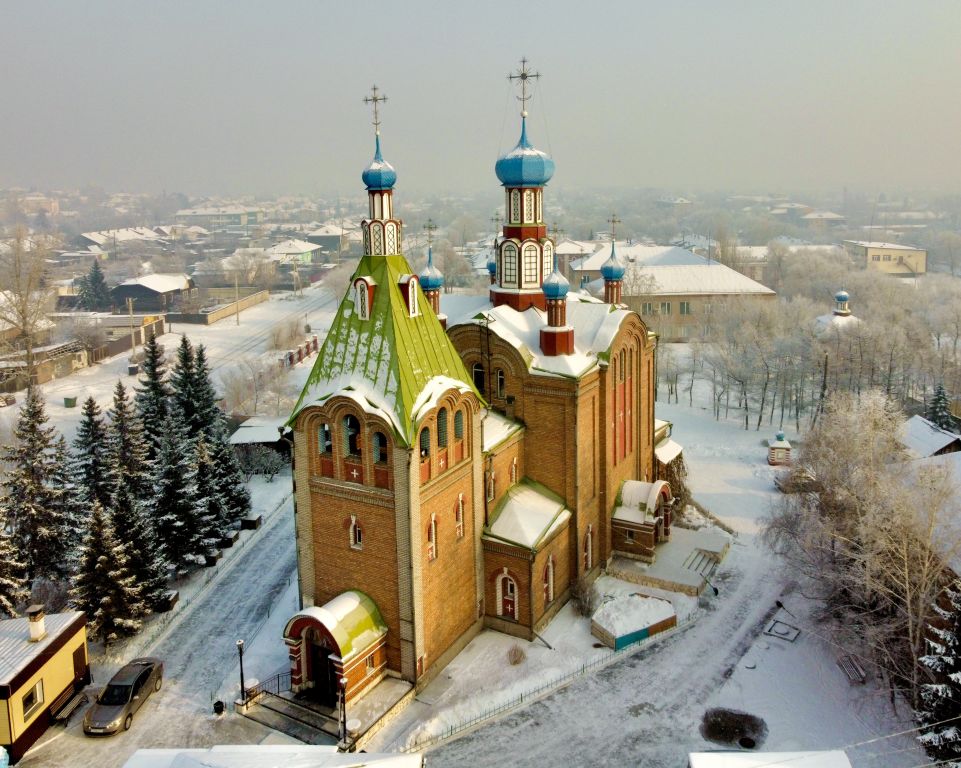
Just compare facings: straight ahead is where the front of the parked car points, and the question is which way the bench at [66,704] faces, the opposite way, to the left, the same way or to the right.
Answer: to the left

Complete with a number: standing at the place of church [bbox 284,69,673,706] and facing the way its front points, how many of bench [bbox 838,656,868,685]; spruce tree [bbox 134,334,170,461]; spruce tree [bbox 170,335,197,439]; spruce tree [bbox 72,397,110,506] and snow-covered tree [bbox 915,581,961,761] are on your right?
3

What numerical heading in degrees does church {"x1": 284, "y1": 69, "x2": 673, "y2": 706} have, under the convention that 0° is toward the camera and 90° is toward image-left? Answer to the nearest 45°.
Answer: approximately 45°

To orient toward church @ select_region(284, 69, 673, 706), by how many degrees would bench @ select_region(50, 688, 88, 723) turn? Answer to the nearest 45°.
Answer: approximately 45° to its left

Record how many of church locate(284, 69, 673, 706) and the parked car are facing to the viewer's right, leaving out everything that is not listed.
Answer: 0

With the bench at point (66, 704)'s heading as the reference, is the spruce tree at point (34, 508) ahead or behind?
behind

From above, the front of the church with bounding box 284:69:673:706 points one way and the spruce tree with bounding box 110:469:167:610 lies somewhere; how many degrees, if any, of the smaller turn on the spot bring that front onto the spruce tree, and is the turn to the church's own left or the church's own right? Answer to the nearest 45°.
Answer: approximately 45° to the church's own right

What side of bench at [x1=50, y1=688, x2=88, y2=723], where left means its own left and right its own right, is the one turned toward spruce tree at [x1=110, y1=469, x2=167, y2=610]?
left

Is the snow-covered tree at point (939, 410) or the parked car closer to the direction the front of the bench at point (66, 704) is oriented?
the parked car

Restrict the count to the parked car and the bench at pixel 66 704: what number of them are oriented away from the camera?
0

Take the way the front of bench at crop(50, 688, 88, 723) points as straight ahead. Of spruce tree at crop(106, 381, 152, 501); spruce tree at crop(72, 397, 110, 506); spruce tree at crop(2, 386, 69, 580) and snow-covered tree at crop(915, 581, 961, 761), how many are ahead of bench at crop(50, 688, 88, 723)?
1

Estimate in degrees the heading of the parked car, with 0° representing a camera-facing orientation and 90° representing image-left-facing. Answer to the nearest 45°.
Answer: approximately 45°
